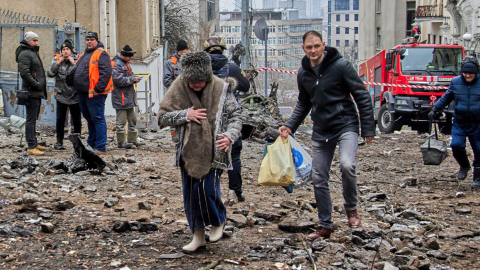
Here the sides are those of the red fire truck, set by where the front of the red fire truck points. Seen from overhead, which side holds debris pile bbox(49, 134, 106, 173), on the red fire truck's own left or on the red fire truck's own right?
on the red fire truck's own right

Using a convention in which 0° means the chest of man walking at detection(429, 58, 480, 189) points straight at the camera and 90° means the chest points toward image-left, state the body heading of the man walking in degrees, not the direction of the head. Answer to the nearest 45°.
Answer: approximately 0°

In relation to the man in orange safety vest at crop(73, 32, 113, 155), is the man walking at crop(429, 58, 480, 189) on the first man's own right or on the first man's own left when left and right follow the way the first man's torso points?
on the first man's own left

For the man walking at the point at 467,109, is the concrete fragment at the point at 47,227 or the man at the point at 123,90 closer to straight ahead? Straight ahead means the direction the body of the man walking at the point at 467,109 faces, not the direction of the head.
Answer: the concrete fragment

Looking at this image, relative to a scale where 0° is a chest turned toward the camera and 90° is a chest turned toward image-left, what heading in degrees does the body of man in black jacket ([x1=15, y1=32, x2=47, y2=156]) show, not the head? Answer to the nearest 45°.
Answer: approximately 270°

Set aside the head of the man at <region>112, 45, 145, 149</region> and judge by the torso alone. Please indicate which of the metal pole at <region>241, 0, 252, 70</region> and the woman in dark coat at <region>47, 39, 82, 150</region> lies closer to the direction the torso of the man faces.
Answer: the metal pole
